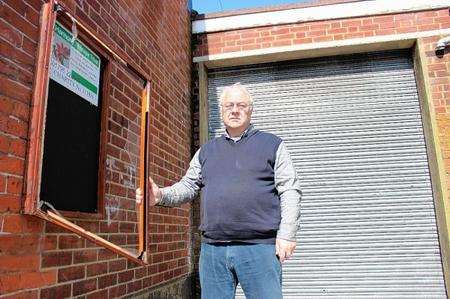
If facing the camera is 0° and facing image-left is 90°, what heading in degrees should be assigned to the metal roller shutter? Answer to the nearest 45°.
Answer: approximately 0°

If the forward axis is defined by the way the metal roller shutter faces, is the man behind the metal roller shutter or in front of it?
in front

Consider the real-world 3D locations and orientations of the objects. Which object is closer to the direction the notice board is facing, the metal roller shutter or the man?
the man

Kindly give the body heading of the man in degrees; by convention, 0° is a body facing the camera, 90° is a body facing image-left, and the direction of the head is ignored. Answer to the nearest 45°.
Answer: approximately 0°

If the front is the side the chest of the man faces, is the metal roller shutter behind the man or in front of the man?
behind

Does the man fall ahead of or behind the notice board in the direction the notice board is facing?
ahead

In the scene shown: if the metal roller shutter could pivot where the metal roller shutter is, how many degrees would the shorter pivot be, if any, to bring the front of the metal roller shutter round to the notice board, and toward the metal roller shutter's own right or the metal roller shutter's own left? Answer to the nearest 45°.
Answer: approximately 45° to the metal roller shutter's own right

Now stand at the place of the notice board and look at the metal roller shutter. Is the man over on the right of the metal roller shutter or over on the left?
right

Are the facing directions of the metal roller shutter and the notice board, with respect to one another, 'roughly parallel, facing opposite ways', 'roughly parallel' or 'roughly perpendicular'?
roughly perpendicular

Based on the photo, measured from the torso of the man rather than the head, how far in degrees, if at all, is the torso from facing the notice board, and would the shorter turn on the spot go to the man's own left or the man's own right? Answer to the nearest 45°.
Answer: approximately 90° to the man's own right

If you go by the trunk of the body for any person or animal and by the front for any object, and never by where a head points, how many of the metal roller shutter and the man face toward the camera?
2
